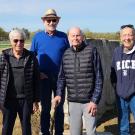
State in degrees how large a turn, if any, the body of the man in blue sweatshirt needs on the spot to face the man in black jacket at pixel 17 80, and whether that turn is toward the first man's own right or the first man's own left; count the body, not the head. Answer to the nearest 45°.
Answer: approximately 90° to the first man's own right

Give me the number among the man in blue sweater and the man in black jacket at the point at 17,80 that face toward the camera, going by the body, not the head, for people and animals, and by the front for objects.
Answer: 2

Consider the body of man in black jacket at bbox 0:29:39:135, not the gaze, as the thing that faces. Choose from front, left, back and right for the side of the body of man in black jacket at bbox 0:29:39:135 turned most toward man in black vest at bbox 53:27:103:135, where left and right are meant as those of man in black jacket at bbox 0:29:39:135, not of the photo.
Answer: left

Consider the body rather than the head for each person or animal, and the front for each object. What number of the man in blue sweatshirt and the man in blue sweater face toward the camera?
2

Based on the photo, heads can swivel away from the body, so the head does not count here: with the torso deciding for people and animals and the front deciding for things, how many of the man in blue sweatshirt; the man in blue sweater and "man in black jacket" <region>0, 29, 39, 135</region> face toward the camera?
3

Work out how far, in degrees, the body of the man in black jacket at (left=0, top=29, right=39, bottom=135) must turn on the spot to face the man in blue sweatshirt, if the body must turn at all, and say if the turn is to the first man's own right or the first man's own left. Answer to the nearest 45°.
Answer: approximately 90° to the first man's own left

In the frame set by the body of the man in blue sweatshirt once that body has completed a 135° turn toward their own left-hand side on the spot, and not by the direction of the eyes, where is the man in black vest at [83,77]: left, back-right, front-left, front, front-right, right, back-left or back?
back
